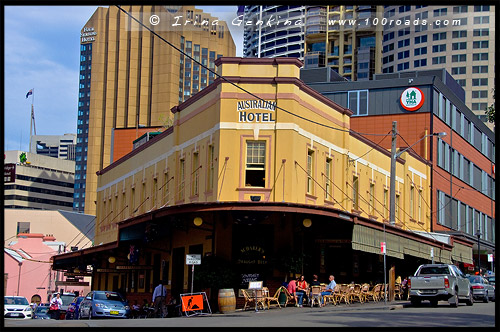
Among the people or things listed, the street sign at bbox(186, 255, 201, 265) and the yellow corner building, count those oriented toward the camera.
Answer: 2

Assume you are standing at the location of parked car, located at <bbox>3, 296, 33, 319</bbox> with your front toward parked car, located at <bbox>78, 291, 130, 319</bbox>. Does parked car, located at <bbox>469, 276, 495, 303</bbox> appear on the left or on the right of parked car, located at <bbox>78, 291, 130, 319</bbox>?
left
